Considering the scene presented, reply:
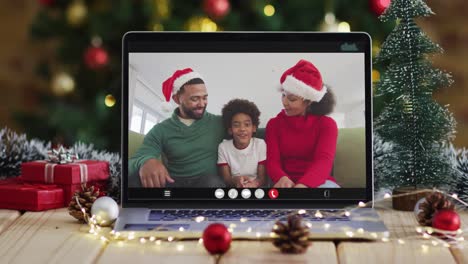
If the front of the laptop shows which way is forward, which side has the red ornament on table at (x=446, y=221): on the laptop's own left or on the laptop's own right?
on the laptop's own left

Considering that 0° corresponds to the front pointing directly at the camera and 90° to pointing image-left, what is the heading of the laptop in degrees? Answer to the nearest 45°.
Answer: approximately 0°

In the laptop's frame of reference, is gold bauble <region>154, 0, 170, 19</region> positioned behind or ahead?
behind

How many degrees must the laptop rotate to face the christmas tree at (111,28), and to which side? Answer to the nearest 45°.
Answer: approximately 135° to its right

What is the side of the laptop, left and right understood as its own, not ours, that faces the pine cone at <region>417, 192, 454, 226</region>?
left

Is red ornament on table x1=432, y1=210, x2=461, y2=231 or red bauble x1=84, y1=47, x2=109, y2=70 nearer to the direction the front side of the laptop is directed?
the red ornament on table

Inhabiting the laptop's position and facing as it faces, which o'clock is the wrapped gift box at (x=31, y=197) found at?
The wrapped gift box is roughly at 3 o'clock from the laptop.
